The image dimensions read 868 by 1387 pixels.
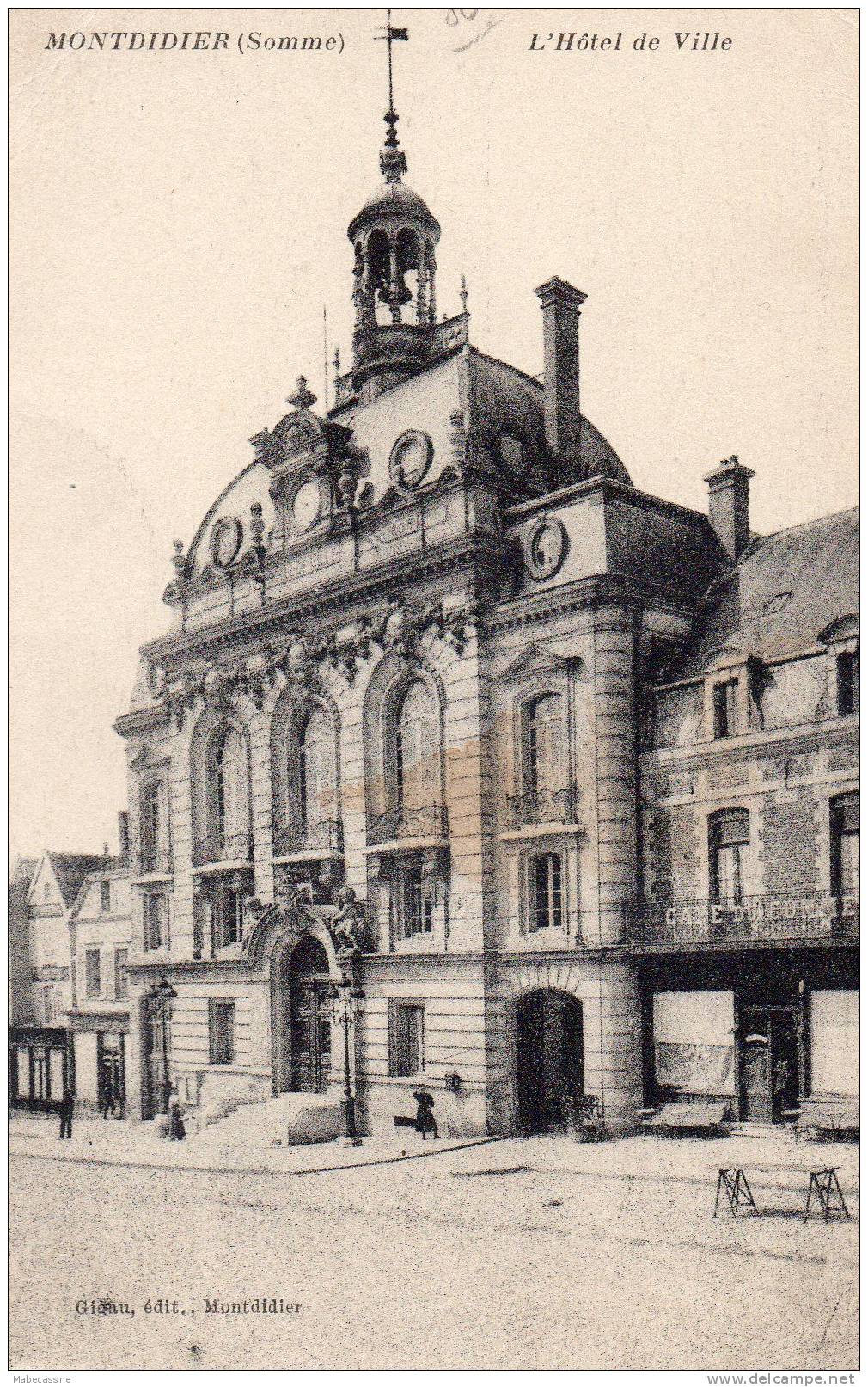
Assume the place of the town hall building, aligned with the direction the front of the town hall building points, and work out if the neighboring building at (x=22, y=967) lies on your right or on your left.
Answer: on your right

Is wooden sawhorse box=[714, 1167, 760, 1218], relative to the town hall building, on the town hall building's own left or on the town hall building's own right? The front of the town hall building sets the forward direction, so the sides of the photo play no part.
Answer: on the town hall building's own left

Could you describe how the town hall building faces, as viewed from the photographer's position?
facing the viewer and to the left of the viewer
